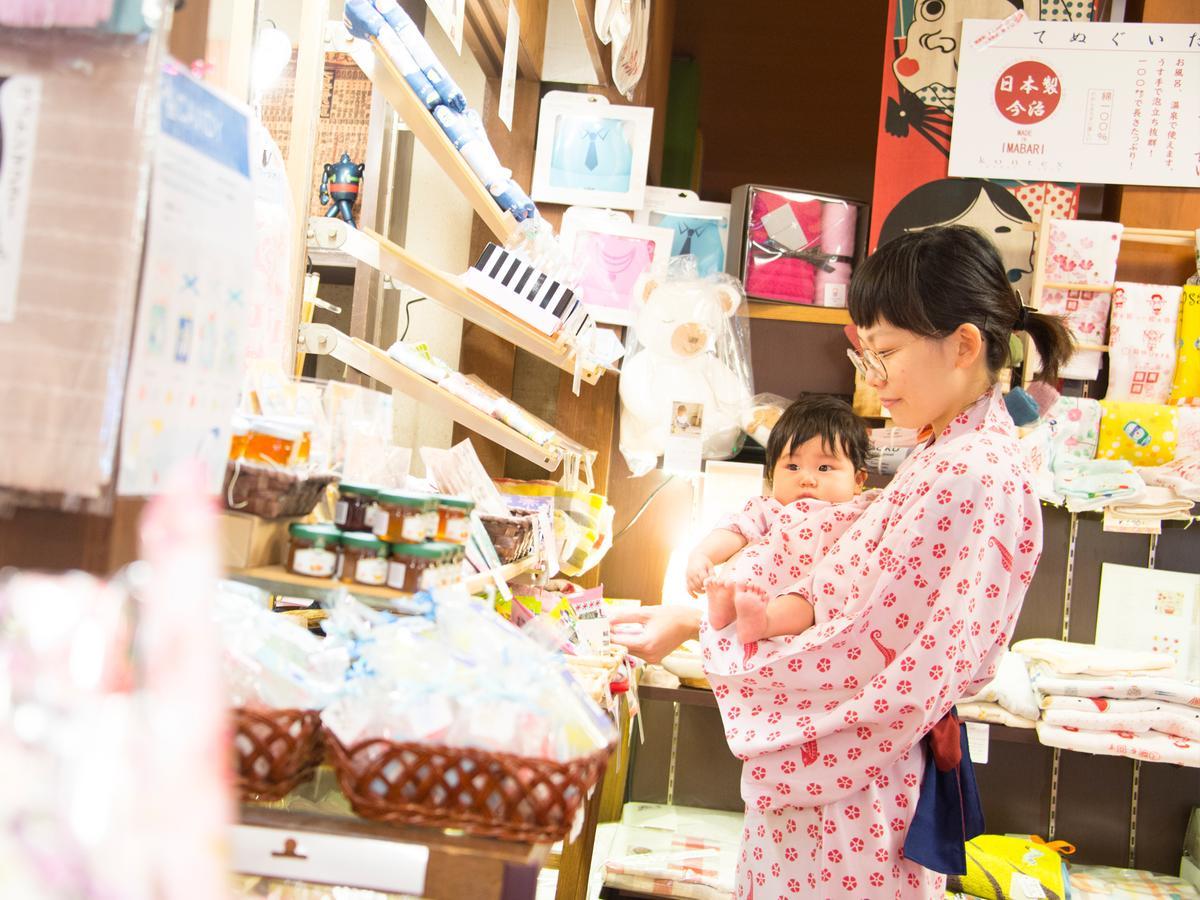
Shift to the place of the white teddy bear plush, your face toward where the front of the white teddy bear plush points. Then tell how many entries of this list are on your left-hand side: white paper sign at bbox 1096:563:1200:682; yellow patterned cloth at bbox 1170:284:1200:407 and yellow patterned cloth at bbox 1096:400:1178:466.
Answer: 3

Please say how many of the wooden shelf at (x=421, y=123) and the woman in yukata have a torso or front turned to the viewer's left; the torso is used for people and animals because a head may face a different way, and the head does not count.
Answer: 1

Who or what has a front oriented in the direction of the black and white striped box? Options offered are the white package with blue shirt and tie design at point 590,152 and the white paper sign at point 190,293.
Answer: the white package with blue shirt and tie design

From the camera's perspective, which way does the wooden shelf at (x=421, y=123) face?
to the viewer's right

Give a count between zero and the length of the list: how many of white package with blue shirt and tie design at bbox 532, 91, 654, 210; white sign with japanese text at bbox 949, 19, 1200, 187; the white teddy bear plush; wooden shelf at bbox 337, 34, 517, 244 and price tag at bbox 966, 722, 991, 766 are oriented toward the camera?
4

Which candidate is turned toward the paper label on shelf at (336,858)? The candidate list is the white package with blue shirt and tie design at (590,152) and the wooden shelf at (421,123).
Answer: the white package with blue shirt and tie design

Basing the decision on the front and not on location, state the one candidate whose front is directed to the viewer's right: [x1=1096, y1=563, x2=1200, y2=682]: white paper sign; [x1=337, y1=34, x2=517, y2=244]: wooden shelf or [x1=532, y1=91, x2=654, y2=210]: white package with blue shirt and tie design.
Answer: the wooden shelf
